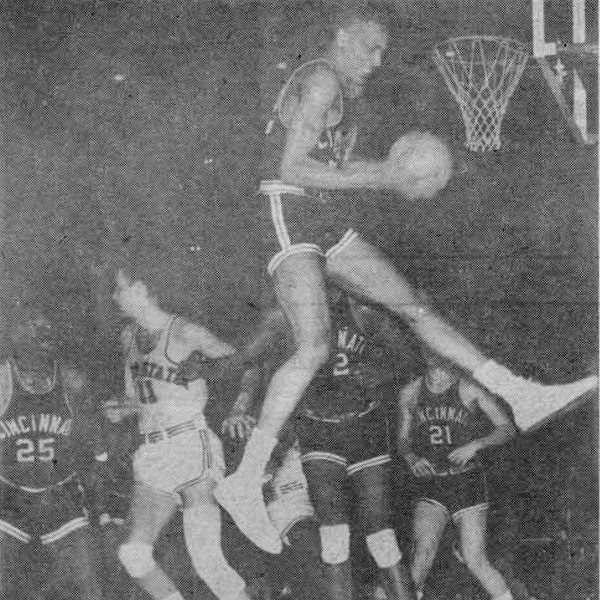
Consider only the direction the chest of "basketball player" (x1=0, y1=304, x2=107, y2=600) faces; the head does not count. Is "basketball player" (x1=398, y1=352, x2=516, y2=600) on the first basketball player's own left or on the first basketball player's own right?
on the first basketball player's own left

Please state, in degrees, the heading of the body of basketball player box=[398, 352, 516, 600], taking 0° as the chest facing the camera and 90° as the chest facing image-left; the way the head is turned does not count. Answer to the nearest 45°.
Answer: approximately 0°

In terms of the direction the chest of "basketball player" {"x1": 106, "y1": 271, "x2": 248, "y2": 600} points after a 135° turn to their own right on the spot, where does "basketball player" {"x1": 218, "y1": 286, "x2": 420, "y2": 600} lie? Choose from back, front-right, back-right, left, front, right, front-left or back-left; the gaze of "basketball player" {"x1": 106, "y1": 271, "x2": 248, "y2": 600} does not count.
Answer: right

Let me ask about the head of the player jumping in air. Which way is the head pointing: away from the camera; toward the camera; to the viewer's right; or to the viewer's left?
to the viewer's right

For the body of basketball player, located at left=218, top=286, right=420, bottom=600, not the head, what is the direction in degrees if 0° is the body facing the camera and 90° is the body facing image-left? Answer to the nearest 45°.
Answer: approximately 0°

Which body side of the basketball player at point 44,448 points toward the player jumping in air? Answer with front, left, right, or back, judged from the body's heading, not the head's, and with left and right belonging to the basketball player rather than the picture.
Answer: left

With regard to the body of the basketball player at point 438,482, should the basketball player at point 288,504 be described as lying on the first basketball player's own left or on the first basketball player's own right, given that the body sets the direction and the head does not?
on the first basketball player's own right
